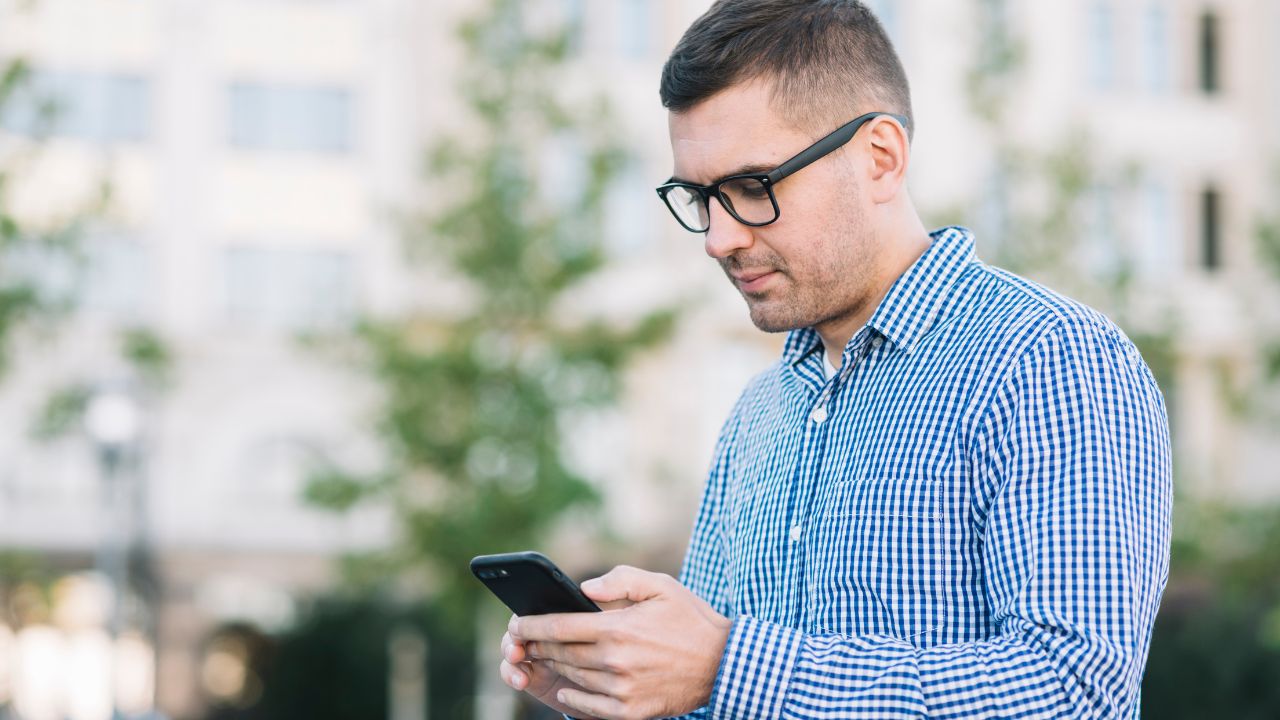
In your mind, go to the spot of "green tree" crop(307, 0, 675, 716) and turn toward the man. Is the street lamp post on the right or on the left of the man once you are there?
right

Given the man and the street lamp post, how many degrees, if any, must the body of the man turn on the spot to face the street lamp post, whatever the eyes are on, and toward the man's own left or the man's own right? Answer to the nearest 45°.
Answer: approximately 90° to the man's own right

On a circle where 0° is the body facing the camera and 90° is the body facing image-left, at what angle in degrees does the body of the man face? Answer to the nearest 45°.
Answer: approximately 45°

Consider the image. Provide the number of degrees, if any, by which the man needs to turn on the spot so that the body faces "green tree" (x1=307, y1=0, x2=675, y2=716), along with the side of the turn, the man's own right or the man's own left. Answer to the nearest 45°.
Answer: approximately 135° to the man's own right

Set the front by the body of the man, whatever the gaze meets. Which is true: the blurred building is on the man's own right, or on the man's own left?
on the man's own right
